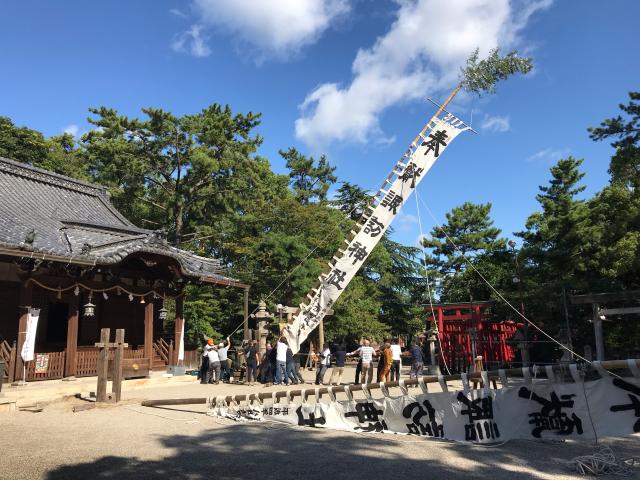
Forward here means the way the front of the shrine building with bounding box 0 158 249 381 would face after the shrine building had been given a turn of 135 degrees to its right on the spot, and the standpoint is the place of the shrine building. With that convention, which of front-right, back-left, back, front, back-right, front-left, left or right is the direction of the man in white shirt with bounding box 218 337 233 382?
back

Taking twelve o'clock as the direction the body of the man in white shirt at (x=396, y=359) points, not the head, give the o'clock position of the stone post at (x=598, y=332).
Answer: The stone post is roughly at 3 o'clock from the man in white shirt.

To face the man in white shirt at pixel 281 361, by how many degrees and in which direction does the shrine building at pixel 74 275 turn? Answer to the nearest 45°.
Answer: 0° — it already faces them

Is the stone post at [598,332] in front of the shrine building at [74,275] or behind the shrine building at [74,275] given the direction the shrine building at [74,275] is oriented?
in front

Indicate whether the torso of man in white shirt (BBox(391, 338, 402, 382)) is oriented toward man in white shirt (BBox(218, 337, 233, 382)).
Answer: no

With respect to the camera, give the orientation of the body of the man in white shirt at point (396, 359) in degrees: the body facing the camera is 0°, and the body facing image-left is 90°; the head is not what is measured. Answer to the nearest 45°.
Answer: approximately 180°

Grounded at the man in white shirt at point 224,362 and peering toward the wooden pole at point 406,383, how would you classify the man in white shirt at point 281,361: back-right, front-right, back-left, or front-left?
front-left

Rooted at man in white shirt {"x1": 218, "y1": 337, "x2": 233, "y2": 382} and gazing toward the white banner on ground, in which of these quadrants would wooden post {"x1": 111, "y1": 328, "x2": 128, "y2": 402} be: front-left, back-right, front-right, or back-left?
front-right

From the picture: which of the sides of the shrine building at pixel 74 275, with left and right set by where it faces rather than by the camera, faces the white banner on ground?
front

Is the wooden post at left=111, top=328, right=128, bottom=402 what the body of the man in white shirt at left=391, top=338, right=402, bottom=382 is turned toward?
no

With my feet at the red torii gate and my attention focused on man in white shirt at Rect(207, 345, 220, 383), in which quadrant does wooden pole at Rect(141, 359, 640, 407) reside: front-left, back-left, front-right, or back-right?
front-left
